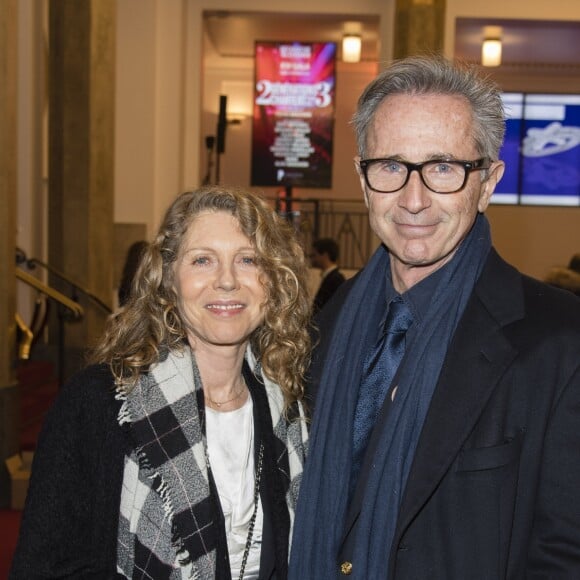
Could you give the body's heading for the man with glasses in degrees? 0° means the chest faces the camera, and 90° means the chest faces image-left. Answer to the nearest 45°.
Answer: approximately 45°

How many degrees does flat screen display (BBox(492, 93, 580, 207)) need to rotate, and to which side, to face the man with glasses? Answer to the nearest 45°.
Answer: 0° — it already faces them

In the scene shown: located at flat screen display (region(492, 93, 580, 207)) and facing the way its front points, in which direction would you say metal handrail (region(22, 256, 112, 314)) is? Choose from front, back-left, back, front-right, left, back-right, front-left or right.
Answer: front-right

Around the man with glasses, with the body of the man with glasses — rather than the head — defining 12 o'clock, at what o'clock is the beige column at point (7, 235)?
The beige column is roughly at 3 o'clock from the man with glasses.

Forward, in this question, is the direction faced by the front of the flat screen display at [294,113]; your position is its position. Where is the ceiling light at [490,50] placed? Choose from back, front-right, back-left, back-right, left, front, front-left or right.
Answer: front-left

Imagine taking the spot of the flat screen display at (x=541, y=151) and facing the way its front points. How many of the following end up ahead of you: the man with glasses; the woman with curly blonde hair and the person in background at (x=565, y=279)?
3

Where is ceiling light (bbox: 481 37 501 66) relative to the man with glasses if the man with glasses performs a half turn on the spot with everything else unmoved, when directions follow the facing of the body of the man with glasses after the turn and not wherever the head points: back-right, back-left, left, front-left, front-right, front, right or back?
front-left

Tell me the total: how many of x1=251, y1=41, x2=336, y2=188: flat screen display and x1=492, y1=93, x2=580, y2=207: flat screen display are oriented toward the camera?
2

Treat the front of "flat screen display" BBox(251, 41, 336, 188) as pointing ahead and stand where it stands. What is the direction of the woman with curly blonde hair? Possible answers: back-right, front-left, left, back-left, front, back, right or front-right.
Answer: front

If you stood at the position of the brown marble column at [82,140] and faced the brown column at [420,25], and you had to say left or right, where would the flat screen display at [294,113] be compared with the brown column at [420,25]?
left

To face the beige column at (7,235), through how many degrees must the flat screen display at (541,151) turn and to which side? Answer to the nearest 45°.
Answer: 0° — it already faces it

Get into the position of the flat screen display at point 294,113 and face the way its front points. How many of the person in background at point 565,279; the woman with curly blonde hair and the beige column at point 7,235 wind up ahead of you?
3

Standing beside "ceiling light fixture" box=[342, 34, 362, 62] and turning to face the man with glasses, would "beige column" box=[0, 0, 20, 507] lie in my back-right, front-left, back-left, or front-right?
front-right

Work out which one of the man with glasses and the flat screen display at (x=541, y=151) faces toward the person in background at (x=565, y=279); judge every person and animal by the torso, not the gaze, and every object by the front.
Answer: the flat screen display

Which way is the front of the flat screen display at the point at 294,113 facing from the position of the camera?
facing the viewer

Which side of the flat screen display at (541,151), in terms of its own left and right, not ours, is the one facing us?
front
